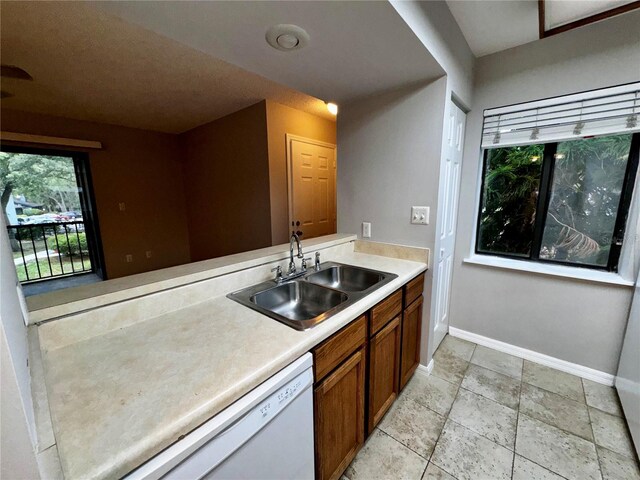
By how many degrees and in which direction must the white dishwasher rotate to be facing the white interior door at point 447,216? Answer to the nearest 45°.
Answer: approximately 90° to its left

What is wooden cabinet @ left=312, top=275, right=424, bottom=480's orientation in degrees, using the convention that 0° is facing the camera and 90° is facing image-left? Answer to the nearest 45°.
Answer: approximately 315°

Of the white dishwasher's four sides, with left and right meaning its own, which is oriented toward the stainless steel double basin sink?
left

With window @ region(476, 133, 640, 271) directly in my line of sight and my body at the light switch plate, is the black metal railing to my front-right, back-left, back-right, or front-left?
back-left

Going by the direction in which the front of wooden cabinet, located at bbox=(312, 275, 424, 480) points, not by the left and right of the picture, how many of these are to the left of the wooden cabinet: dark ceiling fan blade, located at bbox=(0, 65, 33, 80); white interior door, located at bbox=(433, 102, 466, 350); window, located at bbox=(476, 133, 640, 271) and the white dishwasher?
2

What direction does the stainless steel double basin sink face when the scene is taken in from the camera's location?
facing the viewer and to the right of the viewer

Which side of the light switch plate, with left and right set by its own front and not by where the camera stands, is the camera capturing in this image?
front

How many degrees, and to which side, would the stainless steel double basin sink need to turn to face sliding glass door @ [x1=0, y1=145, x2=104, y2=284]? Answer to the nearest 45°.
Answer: approximately 180°

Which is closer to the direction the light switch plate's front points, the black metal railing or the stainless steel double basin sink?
the stainless steel double basin sink

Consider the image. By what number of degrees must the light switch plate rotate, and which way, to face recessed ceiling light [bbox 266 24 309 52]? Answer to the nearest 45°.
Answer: approximately 45° to its right

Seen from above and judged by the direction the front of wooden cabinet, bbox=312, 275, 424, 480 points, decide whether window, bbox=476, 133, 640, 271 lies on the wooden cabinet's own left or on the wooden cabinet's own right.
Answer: on the wooden cabinet's own left
